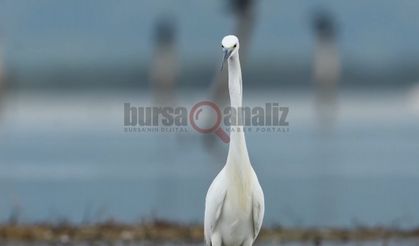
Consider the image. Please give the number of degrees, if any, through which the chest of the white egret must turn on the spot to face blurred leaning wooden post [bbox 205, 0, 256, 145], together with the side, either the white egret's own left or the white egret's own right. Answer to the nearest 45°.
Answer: approximately 180°

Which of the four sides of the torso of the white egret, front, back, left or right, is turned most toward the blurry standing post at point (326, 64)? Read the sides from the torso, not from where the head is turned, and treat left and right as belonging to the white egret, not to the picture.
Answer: back

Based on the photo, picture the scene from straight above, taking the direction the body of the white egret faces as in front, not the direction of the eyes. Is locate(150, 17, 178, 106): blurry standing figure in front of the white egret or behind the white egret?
behind

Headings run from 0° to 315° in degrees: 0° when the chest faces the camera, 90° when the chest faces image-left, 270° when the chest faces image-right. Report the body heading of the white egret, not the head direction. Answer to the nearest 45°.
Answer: approximately 0°
